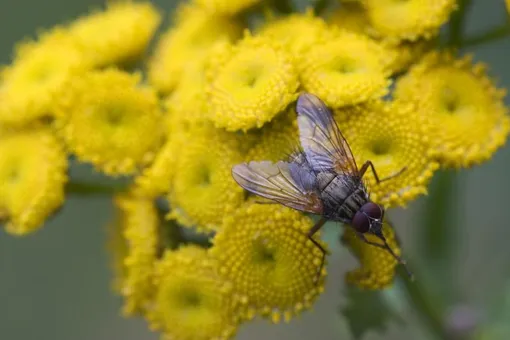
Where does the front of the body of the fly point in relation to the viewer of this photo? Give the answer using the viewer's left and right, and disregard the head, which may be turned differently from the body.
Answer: facing the viewer and to the right of the viewer

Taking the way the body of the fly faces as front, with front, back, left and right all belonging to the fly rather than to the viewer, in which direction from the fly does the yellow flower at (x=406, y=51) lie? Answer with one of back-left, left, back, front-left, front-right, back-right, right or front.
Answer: left

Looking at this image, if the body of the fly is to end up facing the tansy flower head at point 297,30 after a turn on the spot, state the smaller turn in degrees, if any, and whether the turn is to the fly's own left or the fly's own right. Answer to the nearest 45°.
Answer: approximately 135° to the fly's own left

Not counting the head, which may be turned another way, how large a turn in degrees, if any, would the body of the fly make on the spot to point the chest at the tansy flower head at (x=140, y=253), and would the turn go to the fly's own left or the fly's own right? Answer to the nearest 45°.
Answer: approximately 135° to the fly's own right

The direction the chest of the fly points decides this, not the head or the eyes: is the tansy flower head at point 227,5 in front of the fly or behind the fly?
behind

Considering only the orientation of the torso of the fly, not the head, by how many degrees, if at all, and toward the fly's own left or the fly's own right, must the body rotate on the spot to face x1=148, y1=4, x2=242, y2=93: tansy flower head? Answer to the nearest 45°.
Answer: approximately 180°

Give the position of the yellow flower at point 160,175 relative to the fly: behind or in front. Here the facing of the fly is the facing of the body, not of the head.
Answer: behind

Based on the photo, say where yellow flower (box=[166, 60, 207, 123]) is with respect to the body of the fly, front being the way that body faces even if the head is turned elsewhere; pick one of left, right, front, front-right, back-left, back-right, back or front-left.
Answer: back
